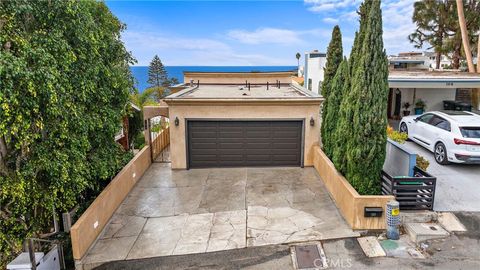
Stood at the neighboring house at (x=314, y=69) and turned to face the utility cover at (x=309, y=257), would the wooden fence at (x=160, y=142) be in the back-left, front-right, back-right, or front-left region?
front-right

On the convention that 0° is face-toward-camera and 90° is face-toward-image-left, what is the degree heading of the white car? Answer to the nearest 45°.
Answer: approximately 135°

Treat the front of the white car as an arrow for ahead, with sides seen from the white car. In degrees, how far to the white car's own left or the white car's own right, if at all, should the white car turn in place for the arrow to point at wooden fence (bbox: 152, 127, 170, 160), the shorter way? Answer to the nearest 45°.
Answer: approximately 45° to the white car's own left

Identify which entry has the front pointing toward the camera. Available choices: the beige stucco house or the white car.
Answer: the beige stucco house

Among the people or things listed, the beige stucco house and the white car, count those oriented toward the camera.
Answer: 1

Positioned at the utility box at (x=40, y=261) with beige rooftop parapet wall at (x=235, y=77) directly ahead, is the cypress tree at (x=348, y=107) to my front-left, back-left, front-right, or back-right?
front-right

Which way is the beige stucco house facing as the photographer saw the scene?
facing the viewer

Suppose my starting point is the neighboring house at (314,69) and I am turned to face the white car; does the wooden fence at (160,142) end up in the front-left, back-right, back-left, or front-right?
front-right

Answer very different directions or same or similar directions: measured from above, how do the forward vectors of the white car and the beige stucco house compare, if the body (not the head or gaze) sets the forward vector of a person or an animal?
very different directions

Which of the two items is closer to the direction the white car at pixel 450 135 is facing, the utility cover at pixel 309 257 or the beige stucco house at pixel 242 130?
the beige stucco house

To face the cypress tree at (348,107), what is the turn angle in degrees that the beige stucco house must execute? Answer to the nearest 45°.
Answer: approximately 45° to its left

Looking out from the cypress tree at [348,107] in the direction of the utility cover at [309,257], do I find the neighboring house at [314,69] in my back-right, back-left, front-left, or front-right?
back-right

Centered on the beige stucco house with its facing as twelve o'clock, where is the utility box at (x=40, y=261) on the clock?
The utility box is roughly at 1 o'clock from the beige stucco house.
